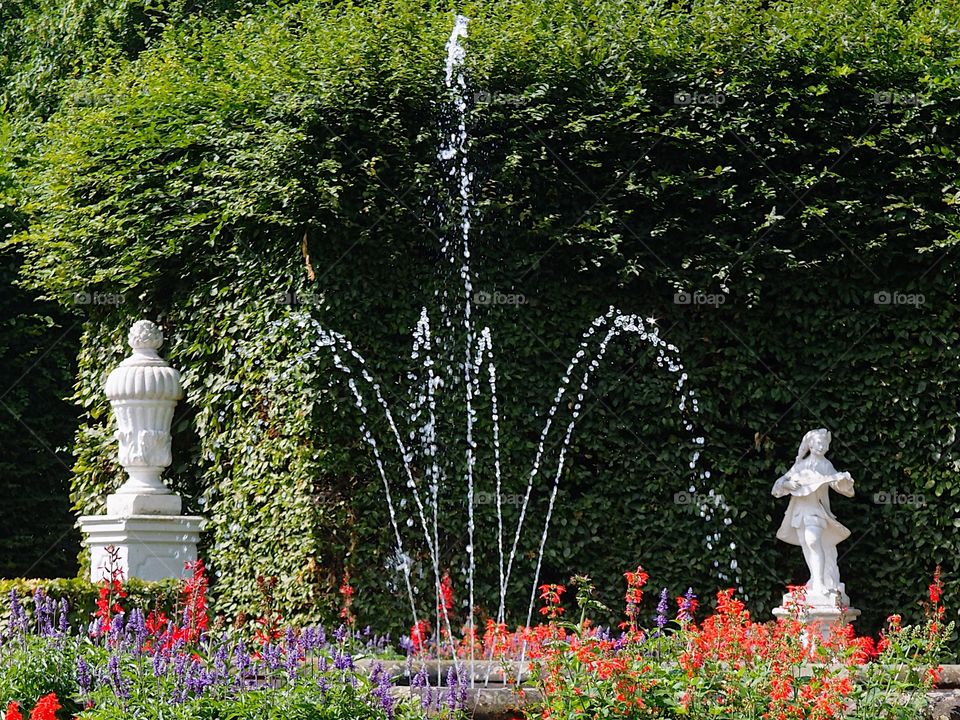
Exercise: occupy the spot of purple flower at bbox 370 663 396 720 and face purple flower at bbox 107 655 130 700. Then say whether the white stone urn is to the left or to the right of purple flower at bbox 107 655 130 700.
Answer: right

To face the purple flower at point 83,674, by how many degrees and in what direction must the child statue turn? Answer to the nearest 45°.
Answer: approximately 45° to its right

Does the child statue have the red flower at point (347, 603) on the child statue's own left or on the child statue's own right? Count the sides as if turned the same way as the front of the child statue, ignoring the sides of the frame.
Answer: on the child statue's own right

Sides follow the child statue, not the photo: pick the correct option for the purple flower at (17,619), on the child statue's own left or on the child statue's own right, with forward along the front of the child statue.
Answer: on the child statue's own right

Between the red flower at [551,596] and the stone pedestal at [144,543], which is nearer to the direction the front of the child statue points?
the red flower

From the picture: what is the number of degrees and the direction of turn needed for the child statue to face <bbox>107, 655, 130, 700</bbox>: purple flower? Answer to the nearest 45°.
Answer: approximately 45° to its right

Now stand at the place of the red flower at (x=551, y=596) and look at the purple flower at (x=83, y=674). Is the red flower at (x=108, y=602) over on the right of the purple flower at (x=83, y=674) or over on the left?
right

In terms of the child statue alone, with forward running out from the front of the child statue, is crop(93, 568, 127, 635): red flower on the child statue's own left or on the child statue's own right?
on the child statue's own right

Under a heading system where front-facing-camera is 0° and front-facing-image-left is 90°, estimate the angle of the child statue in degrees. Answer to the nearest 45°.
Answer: approximately 0°

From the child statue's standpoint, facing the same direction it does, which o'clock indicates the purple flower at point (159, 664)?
The purple flower is roughly at 1 o'clock from the child statue.

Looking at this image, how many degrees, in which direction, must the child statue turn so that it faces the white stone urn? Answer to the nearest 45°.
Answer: approximately 90° to its right

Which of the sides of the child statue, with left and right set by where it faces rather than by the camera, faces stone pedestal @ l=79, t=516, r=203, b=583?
right
